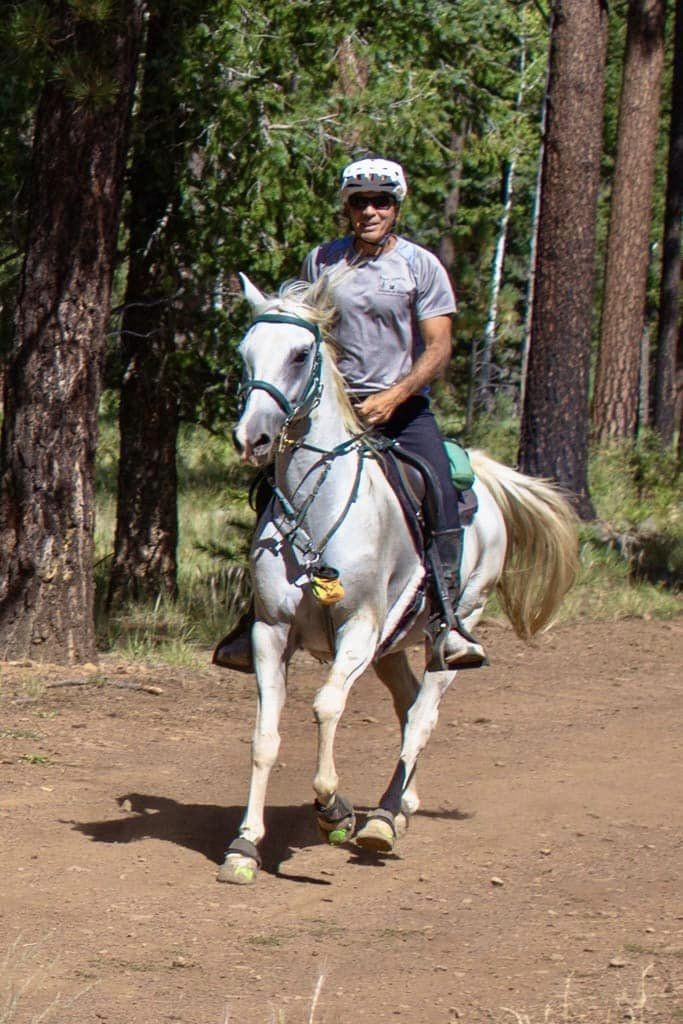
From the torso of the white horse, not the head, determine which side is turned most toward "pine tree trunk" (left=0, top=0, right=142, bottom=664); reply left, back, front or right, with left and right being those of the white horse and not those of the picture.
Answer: right

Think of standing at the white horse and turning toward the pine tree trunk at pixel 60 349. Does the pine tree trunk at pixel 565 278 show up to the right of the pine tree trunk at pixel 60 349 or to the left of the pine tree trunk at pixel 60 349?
right

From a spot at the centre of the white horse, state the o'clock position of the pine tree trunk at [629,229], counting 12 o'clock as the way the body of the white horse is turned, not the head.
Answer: The pine tree trunk is roughly at 5 o'clock from the white horse.

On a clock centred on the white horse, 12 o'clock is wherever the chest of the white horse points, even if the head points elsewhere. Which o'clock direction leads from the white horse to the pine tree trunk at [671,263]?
The pine tree trunk is roughly at 5 o'clock from the white horse.

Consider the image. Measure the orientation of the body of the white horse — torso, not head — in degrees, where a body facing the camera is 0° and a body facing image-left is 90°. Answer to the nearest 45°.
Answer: approximately 45°

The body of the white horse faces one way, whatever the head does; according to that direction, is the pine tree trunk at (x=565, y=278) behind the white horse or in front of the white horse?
behind

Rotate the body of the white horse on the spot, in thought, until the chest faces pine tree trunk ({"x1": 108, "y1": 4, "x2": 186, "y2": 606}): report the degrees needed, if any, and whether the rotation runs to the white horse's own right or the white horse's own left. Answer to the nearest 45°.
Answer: approximately 135° to the white horse's own right
